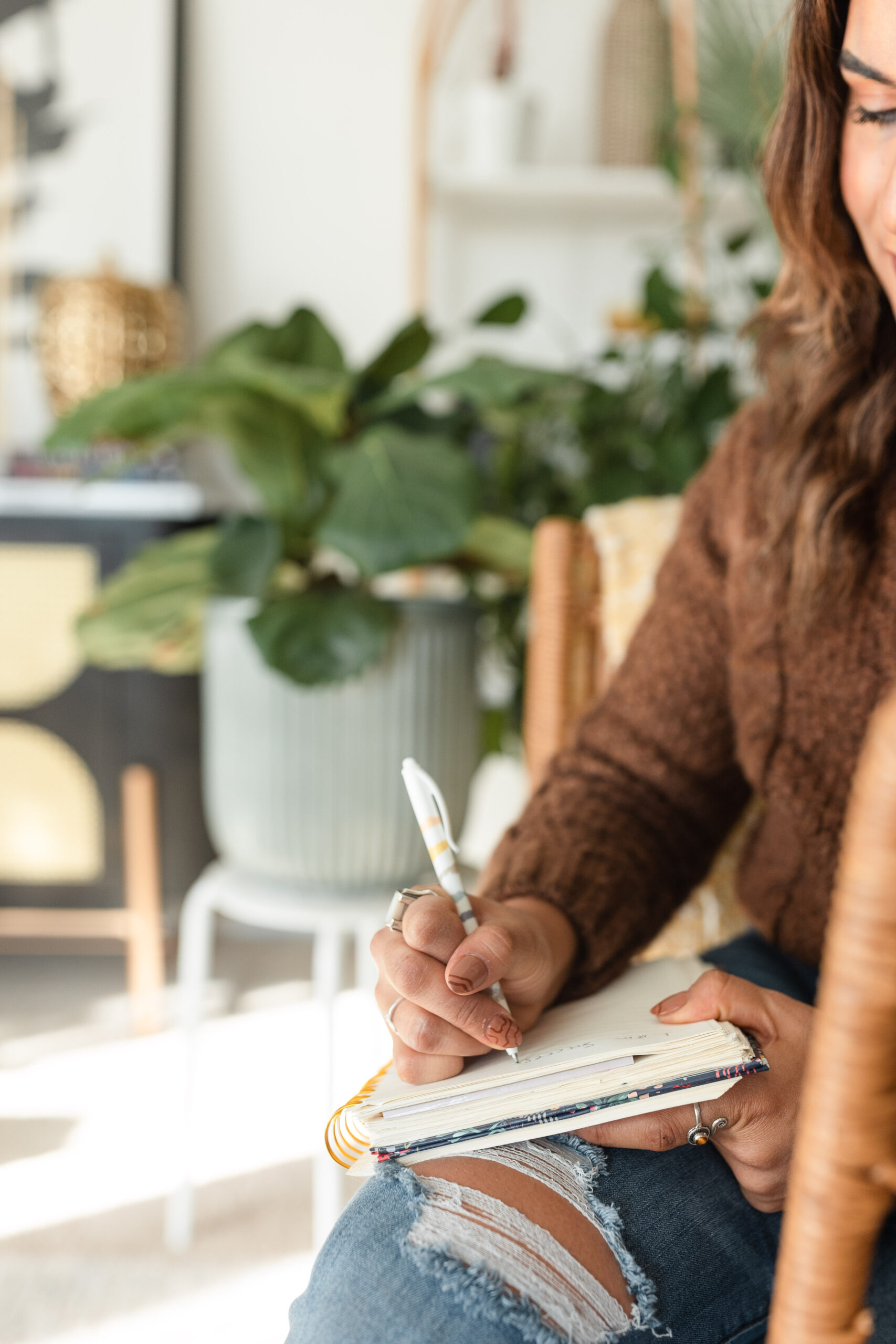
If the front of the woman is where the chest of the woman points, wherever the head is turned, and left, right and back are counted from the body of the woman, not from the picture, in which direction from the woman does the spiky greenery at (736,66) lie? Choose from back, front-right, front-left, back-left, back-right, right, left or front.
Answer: back-right

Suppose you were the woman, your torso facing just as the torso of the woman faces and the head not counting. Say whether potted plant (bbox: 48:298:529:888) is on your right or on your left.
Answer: on your right

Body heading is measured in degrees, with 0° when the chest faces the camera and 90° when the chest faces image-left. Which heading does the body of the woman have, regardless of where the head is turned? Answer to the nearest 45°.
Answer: approximately 45°

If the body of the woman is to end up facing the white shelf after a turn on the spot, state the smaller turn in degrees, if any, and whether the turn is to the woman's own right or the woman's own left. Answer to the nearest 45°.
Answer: approximately 135° to the woman's own right

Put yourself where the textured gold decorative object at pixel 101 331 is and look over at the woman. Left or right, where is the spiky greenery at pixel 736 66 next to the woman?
left

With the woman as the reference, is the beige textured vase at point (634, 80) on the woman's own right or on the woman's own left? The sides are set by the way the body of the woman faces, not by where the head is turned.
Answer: on the woman's own right

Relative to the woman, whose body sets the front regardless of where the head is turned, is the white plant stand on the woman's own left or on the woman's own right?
on the woman's own right

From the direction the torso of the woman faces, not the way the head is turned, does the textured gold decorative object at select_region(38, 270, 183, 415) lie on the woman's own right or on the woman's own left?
on the woman's own right
